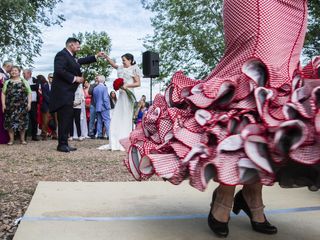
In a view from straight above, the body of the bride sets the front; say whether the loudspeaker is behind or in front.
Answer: behind

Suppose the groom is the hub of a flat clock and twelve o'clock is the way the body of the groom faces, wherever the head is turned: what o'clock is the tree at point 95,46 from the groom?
The tree is roughly at 9 o'clock from the groom.

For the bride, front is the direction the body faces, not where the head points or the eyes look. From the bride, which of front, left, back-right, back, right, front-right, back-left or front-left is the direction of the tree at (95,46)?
back-right

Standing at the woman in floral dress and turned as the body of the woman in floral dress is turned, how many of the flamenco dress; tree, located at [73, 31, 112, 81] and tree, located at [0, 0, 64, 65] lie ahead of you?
1

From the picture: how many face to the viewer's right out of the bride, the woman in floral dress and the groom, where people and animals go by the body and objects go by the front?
1

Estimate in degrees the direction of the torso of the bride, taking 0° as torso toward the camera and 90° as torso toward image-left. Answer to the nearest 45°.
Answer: approximately 45°

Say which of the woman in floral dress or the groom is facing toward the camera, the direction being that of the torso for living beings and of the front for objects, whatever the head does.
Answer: the woman in floral dress

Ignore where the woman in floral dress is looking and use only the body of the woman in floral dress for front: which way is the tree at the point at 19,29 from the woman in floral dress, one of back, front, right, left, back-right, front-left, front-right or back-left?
back

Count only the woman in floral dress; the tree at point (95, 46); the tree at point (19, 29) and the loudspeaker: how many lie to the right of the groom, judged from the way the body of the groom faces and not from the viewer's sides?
0

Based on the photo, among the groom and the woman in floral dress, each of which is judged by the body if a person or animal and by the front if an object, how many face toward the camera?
1

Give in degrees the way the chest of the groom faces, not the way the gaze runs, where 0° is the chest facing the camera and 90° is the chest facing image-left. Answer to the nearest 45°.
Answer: approximately 270°

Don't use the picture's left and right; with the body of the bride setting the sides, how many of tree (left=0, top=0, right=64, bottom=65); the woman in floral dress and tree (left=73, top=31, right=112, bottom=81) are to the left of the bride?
0

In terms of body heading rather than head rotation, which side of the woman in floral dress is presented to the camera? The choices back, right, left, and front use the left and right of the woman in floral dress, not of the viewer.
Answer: front

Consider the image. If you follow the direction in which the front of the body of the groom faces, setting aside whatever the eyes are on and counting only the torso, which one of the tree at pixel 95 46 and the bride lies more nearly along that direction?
the bride

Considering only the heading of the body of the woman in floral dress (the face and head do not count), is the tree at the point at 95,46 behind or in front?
behind
